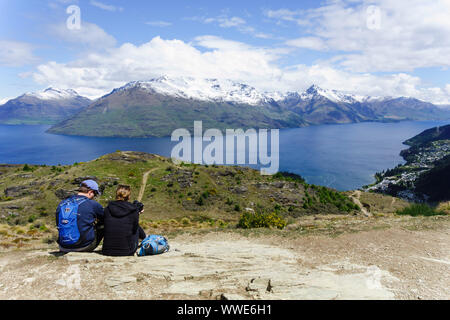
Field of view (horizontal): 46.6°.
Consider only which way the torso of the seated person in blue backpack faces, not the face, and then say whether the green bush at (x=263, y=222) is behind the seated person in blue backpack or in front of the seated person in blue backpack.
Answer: in front

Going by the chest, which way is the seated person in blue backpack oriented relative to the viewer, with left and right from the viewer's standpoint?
facing away from the viewer and to the right of the viewer

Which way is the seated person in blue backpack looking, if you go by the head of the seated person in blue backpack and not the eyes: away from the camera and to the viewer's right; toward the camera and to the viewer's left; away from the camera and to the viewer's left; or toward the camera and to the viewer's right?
away from the camera and to the viewer's right

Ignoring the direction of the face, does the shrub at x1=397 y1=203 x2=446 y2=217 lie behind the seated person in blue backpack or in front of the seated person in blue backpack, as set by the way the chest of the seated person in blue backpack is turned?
in front
